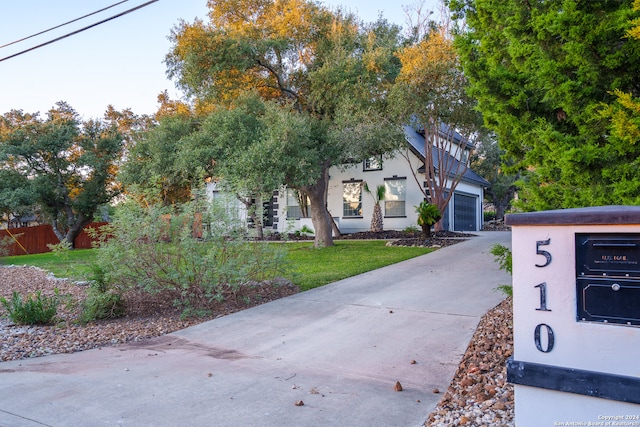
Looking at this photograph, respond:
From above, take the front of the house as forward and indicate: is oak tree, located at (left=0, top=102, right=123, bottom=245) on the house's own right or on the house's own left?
on the house's own right

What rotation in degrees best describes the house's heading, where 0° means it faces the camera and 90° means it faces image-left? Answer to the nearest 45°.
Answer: approximately 0°

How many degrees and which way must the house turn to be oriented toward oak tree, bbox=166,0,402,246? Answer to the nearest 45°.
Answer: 0° — it already faces it

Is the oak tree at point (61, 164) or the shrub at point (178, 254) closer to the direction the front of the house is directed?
the shrub

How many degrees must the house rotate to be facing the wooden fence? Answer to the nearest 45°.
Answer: approximately 90° to its right

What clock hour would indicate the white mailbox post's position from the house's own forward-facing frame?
The white mailbox post is roughly at 12 o'clock from the house.

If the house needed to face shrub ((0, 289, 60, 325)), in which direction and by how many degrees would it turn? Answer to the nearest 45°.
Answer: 0° — it already faces it
